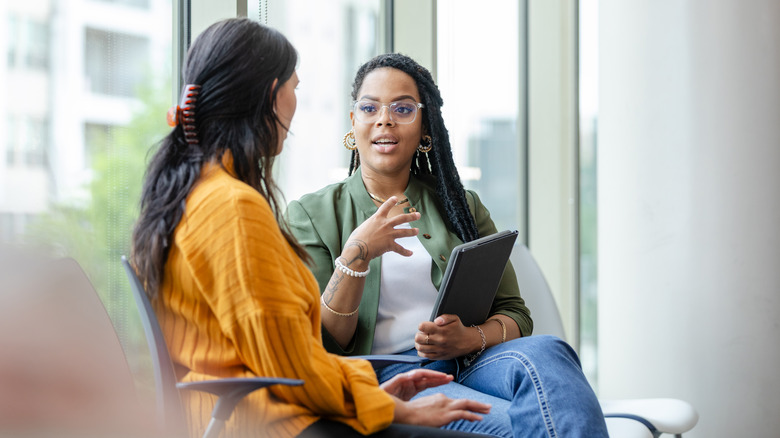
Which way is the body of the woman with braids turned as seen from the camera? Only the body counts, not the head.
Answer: toward the camera

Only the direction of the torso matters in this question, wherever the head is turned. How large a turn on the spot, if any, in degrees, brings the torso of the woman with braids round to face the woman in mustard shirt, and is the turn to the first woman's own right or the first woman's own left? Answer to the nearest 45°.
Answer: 0° — they already face them

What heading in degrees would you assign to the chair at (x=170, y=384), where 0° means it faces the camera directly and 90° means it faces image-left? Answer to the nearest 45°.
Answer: approximately 270°

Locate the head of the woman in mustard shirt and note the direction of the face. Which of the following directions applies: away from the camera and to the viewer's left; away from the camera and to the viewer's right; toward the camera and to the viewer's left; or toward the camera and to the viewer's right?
away from the camera and to the viewer's right

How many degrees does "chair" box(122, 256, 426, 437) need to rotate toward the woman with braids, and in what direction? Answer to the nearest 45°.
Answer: approximately 45° to its left

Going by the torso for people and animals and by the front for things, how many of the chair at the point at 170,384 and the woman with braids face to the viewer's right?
1

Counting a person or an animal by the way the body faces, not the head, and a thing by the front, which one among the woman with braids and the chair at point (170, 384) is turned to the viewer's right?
the chair

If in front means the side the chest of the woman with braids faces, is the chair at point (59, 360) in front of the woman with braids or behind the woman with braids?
in front

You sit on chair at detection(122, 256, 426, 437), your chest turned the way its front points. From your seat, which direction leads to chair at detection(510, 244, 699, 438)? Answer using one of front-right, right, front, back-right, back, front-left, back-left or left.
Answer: front-left

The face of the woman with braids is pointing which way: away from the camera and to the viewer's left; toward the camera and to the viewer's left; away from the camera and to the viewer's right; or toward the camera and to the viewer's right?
toward the camera and to the viewer's left
